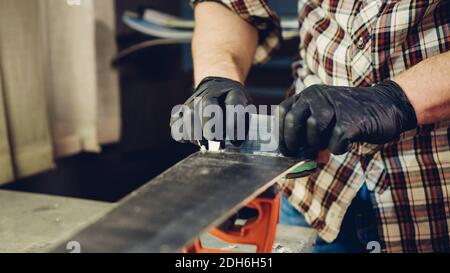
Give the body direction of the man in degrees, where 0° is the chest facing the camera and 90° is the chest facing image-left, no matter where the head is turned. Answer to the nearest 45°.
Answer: approximately 45°

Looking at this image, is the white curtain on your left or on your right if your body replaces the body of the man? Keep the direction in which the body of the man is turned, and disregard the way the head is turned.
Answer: on your right

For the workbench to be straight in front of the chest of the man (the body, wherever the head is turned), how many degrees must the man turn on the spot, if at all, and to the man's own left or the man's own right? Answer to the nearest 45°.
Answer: approximately 45° to the man's own right

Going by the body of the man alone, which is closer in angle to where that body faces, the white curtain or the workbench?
the workbench
